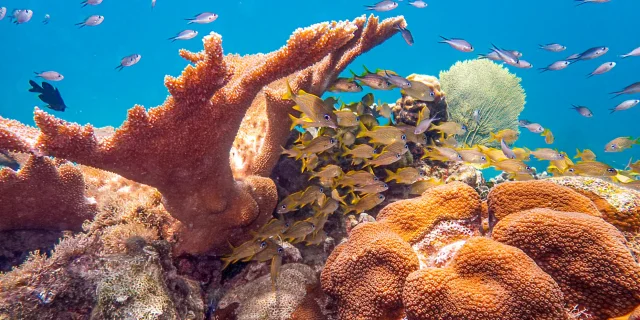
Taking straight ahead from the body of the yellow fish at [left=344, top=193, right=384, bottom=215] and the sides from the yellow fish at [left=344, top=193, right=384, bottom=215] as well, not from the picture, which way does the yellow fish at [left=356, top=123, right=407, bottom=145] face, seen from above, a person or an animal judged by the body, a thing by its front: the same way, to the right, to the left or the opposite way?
the same way

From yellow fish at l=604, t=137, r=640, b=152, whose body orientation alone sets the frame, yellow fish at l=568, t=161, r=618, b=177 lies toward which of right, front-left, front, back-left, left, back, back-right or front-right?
left

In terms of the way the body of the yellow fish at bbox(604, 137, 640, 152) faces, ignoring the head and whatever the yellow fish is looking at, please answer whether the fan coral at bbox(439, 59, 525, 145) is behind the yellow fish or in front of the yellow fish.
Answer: in front

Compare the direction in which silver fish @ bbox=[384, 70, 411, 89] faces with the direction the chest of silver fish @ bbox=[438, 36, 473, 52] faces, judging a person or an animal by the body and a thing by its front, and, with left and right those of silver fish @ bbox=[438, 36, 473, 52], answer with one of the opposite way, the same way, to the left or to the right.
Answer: the same way

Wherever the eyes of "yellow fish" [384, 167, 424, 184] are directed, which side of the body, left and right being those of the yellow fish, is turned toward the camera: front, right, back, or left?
right

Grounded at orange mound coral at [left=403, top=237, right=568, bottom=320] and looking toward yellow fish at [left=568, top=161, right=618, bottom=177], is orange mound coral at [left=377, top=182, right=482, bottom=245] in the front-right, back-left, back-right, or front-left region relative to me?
front-left

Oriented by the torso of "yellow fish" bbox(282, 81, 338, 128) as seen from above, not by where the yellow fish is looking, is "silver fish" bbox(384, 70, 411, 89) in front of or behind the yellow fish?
in front

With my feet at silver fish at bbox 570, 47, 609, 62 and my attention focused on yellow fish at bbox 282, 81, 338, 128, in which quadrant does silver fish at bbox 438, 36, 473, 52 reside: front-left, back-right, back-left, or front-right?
front-right
